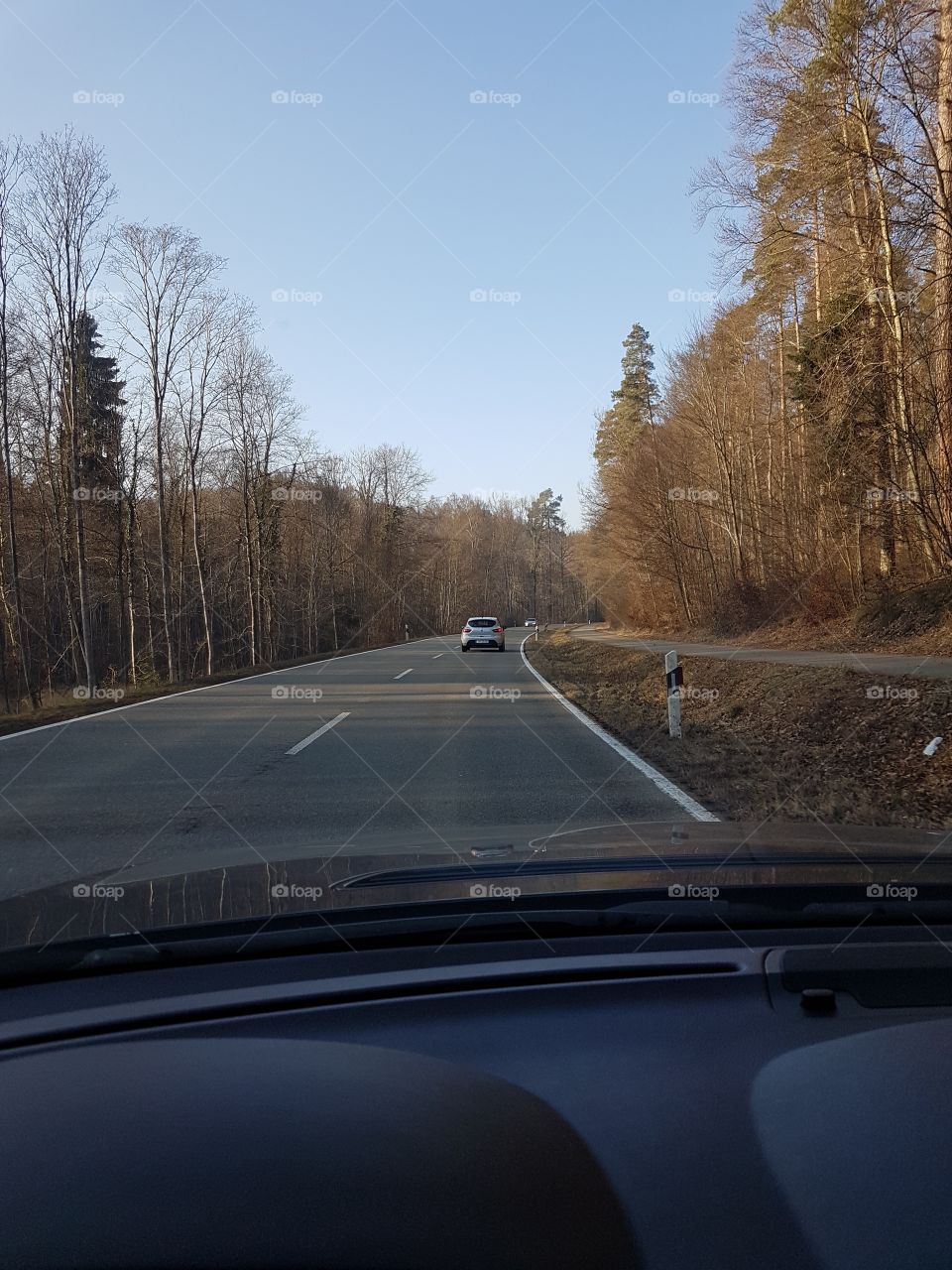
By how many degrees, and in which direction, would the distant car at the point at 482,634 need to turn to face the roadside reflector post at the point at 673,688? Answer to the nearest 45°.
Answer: approximately 180°

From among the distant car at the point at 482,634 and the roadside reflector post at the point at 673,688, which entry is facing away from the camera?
the distant car

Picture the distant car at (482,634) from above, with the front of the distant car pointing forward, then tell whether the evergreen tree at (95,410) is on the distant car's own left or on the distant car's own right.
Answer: on the distant car's own left

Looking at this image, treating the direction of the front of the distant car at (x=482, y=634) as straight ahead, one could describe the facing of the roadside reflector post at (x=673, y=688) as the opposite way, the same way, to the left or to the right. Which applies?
the opposite way

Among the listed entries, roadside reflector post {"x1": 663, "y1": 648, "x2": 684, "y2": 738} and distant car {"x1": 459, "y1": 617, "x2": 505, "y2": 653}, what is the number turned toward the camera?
1

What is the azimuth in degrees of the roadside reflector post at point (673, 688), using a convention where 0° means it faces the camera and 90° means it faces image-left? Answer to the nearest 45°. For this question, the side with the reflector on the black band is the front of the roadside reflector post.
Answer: approximately 0°

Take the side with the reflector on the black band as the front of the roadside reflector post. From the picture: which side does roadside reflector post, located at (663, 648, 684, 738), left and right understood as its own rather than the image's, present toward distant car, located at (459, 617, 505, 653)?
back

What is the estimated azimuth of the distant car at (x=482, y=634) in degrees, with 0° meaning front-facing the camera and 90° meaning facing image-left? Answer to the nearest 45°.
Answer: approximately 180°

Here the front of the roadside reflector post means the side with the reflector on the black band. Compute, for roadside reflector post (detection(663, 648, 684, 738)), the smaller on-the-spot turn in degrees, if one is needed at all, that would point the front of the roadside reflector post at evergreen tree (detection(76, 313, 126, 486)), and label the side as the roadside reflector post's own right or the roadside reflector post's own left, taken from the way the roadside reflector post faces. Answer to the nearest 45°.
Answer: approximately 135° to the roadside reflector post's own right
